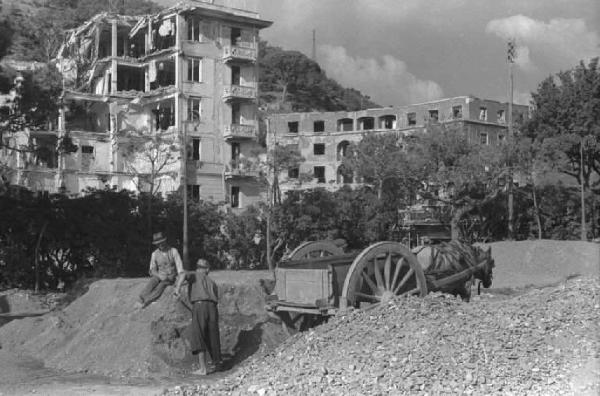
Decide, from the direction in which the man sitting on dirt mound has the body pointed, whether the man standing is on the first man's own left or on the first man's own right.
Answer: on the first man's own left

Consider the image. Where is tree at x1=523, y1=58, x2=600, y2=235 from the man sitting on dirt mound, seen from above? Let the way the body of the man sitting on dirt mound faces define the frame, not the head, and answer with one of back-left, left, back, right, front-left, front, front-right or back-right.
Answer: back

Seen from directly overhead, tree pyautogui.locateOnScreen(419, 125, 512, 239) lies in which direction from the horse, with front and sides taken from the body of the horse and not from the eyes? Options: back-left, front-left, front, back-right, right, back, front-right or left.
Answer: left

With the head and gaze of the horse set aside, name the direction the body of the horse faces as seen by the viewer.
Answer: to the viewer's right

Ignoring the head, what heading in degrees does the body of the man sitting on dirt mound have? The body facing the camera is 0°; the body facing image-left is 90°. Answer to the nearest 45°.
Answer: approximately 45°

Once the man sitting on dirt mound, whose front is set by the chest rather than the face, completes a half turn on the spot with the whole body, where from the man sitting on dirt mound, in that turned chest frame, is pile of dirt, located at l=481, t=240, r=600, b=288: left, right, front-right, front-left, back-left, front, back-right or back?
front

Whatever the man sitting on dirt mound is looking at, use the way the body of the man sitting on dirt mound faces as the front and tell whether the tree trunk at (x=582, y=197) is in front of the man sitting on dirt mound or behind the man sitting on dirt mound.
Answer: behind

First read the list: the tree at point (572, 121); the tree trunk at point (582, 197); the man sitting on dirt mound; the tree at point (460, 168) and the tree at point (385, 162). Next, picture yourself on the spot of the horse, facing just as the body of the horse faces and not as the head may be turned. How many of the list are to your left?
4

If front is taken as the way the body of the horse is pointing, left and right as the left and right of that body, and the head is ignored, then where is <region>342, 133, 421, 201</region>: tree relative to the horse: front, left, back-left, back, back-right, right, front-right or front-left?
left

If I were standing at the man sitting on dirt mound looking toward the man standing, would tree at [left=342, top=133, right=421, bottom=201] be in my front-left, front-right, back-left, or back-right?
back-left

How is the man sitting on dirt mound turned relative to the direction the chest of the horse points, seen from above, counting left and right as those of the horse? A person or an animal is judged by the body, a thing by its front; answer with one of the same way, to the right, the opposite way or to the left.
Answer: to the right

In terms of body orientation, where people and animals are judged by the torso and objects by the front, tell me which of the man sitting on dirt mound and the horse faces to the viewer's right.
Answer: the horse

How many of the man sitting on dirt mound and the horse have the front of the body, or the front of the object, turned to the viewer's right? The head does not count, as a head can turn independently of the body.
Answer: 1

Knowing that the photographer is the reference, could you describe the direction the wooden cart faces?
facing away from the viewer and to the right of the viewer
